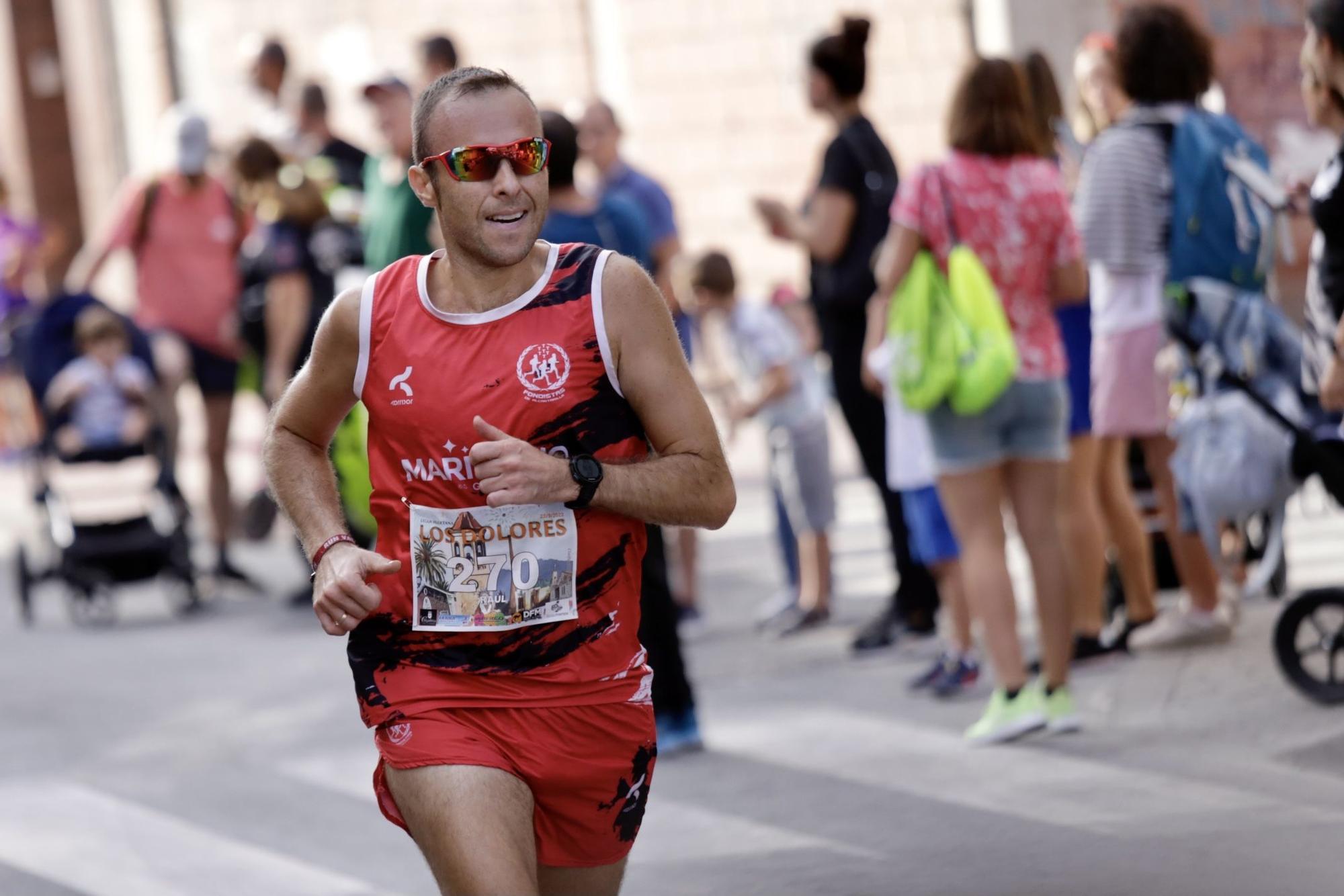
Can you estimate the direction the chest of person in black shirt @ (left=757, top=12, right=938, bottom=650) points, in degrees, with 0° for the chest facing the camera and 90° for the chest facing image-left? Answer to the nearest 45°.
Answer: approximately 90°

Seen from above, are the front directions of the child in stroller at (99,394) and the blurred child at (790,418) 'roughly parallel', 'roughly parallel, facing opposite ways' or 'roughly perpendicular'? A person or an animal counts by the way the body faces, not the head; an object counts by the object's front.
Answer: roughly perpendicular

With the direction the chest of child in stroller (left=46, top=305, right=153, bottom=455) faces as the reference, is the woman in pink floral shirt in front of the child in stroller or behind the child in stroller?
in front

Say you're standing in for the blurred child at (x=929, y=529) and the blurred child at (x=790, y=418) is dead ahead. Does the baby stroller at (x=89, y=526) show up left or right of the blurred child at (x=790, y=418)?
left

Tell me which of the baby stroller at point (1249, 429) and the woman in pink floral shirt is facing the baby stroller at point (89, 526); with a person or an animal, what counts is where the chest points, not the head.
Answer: the woman in pink floral shirt

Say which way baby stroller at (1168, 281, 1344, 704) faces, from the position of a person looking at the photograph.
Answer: facing to the right of the viewer

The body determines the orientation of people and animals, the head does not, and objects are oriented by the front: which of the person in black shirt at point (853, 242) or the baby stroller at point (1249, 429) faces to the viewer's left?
the person in black shirt

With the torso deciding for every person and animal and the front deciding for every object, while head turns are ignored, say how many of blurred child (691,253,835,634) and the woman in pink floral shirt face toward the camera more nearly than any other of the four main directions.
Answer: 0

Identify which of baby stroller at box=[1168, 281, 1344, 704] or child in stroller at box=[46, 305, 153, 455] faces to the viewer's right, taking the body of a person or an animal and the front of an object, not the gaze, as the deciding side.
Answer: the baby stroller

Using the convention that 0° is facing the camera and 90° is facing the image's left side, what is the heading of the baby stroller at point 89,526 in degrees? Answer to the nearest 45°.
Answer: approximately 0°

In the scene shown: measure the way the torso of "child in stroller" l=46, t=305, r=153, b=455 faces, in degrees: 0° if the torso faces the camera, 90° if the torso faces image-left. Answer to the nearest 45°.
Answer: approximately 0°

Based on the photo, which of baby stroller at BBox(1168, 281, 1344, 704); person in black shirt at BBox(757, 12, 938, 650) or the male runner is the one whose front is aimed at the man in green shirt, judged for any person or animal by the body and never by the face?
the person in black shirt

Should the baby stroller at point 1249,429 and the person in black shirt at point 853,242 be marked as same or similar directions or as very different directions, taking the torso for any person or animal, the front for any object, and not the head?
very different directions
